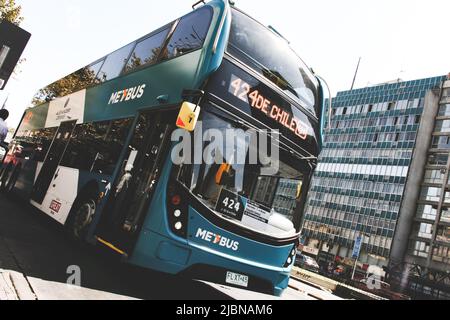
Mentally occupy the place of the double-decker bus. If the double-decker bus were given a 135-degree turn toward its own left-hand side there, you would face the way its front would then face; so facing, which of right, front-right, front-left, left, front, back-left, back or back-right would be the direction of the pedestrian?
front-left

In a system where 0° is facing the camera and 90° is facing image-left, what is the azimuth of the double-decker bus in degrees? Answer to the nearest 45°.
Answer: approximately 315°
